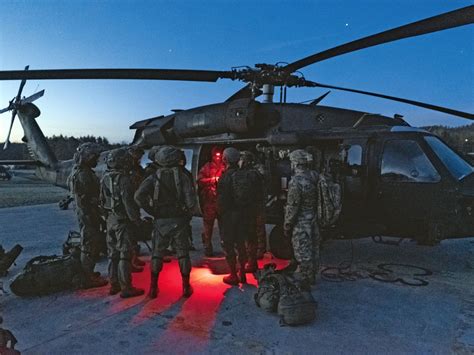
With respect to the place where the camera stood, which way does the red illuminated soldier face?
facing the viewer and to the right of the viewer

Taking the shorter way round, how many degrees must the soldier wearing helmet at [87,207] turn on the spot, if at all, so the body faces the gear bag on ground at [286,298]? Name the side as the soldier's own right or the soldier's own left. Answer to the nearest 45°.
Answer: approximately 45° to the soldier's own right

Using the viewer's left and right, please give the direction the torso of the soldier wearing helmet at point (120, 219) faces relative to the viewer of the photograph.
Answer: facing away from the viewer and to the right of the viewer

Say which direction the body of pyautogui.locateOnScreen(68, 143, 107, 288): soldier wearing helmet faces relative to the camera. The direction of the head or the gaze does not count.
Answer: to the viewer's right

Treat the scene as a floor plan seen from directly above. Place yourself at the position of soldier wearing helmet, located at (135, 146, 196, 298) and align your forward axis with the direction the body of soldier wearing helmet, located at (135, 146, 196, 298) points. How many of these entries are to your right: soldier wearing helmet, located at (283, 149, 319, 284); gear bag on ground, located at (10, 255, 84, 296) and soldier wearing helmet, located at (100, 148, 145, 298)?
1

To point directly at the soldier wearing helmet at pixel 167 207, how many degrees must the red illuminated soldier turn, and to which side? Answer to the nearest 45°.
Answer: approximately 45° to its right

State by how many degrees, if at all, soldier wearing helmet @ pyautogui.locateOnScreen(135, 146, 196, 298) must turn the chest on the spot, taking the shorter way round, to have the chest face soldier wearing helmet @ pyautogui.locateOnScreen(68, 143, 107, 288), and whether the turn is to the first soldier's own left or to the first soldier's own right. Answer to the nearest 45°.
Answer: approximately 45° to the first soldier's own left

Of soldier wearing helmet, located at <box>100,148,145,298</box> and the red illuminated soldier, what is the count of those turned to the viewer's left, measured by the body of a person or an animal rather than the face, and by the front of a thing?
0

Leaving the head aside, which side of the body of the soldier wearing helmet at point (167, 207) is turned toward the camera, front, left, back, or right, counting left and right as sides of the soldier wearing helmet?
back

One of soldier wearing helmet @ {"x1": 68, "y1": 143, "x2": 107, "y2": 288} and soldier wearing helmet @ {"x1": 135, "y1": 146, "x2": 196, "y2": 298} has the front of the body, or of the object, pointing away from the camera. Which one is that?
soldier wearing helmet @ {"x1": 135, "y1": 146, "x2": 196, "y2": 298}
